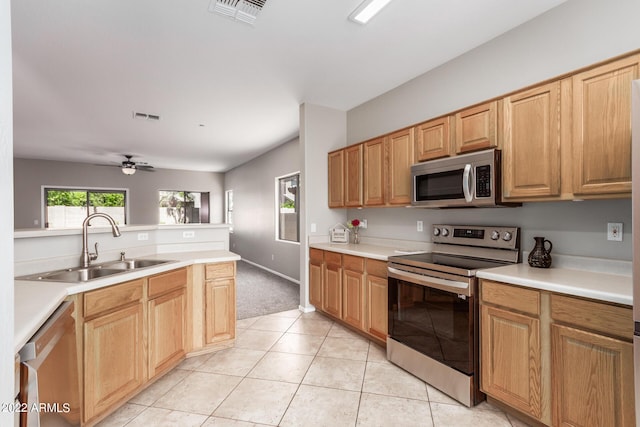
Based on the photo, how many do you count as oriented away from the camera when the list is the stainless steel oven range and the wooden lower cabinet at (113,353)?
0

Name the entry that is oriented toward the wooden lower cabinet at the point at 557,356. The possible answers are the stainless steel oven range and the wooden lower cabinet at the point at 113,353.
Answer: the wooden lower cabinet at the point at 113,353

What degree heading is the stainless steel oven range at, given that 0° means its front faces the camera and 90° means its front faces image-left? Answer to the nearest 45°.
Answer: approximately 45°

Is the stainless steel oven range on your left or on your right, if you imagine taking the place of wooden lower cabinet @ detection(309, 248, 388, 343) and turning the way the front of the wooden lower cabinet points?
on your left

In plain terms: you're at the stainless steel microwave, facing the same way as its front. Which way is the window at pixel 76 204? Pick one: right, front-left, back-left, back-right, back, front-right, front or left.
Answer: front-right

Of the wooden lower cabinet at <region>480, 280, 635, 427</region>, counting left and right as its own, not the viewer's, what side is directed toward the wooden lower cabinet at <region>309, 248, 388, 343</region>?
right

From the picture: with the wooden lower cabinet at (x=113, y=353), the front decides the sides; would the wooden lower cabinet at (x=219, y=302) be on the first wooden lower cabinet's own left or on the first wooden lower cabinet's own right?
on the first wooden lower cabinet's own left

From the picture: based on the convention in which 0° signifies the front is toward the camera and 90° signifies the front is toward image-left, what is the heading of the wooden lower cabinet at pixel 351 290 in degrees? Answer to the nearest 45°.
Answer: approximately 45°

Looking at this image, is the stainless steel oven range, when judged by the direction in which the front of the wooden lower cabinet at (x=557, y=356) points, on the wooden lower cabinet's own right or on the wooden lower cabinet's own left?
on the wooden lower cabinet's own right

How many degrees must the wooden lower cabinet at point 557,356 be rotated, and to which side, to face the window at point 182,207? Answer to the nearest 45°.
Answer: approximately 45° to its right

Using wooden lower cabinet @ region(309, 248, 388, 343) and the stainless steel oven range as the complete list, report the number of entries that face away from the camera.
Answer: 0

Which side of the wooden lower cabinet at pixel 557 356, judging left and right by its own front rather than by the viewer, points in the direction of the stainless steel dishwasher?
front

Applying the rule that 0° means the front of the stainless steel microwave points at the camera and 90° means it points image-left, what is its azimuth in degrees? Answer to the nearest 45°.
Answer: approximately 45°
